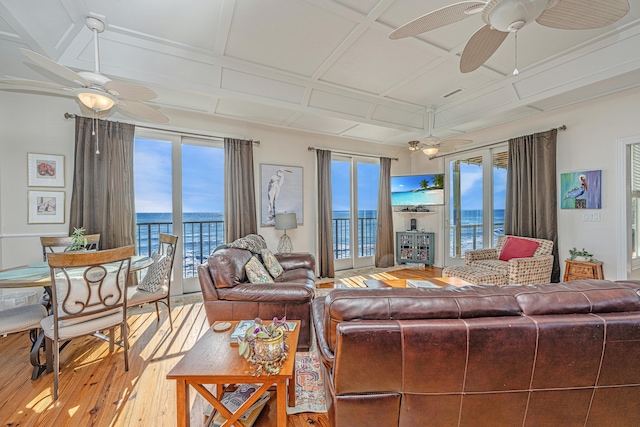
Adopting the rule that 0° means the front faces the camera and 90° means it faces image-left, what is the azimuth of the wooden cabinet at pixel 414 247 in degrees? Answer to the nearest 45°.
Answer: approximately 0°

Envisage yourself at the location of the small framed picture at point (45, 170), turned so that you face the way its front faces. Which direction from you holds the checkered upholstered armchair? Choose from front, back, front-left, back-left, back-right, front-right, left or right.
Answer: front-left

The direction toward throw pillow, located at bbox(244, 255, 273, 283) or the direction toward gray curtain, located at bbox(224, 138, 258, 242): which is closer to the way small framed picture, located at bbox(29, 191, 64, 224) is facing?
the throw pillow

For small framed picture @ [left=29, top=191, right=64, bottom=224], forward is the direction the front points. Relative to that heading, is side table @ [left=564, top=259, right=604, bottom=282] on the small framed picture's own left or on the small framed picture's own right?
on the small framed picture's own left

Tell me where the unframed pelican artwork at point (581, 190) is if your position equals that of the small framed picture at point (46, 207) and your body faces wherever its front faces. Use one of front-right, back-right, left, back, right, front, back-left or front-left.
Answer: front-left
